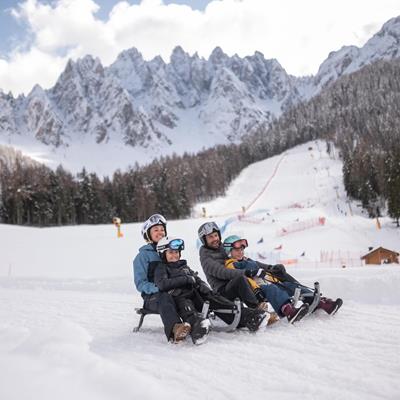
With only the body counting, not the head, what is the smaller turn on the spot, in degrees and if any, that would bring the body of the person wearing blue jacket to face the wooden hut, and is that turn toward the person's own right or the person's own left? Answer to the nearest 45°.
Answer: approximately 90° to the person's own left

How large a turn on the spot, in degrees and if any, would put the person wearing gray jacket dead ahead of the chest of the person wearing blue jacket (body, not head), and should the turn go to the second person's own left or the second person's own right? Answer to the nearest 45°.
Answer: approximately 45° to the second person's own left

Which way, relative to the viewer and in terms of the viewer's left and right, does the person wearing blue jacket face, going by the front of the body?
facing the viewer and to the right of the viewer

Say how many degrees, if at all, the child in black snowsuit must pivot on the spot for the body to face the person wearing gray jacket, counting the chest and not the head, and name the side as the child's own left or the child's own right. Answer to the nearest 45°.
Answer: approximately 90° to the child's own left

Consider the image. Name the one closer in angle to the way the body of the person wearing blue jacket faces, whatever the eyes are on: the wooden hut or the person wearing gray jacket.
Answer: the person wearing gray jacket

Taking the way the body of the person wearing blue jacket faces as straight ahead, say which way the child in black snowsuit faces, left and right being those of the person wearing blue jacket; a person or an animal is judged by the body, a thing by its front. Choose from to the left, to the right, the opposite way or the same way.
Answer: the same way

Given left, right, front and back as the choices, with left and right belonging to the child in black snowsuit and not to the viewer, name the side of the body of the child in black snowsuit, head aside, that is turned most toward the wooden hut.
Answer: left
